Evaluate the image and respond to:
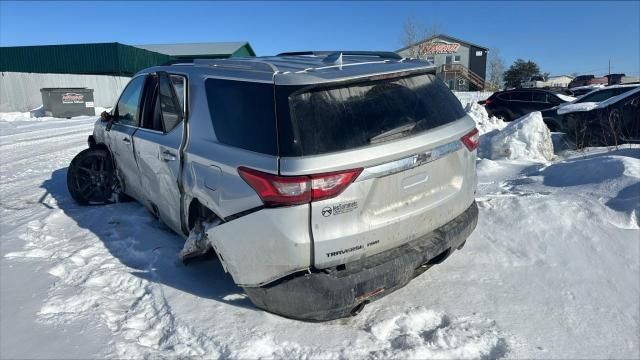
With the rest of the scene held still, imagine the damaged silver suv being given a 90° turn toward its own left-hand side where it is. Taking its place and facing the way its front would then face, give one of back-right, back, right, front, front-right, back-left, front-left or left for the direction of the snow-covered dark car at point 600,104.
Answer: back

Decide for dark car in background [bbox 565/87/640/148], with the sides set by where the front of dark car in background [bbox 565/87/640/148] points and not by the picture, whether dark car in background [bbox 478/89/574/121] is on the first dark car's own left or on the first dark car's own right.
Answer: on the first dark car's own right

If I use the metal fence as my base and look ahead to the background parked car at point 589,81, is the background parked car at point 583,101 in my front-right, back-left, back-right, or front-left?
front-right

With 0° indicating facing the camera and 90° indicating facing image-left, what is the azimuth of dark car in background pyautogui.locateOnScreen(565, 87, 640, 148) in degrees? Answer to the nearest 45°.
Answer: approximately 45°

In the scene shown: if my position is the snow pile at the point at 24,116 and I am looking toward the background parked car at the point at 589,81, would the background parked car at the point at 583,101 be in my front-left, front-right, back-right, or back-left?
front-right

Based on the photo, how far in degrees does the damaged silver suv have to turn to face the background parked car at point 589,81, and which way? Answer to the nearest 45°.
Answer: approximately 90° to its right

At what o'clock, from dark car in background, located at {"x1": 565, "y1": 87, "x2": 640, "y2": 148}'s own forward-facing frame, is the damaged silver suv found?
The damaged silver suv is roughly at 11 o'clock from the dark car in background.

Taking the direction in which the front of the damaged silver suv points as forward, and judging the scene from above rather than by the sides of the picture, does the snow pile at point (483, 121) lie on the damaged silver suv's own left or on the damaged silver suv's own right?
on the damaged silver suv's own right

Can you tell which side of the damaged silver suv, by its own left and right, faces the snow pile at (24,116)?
front

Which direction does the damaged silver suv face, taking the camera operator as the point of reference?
facing away from the viewer and to the left of the viewer

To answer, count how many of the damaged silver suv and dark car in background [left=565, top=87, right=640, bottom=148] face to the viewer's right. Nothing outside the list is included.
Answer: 0

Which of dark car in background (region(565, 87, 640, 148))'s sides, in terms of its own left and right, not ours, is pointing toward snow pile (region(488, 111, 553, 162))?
front

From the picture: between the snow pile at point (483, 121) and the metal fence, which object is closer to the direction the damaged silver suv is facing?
the metal fence
